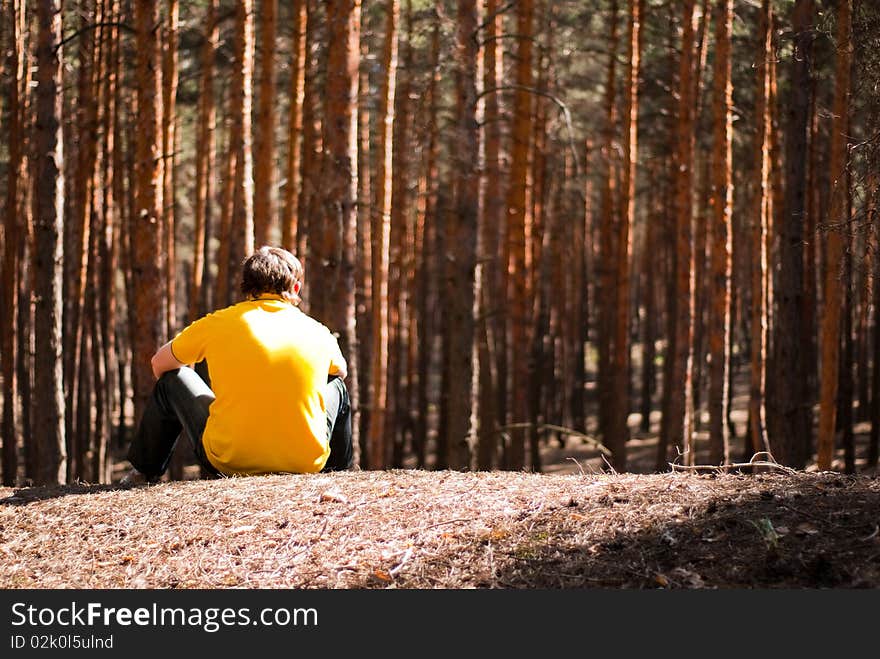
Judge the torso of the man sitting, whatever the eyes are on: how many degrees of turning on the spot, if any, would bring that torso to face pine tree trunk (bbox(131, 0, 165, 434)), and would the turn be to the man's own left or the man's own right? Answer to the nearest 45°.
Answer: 0° — they already face it

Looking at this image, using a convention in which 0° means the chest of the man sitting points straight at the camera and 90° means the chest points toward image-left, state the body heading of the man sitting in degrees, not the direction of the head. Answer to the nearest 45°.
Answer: approximately 180°

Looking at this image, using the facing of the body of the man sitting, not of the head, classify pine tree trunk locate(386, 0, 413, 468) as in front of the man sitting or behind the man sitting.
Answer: in front

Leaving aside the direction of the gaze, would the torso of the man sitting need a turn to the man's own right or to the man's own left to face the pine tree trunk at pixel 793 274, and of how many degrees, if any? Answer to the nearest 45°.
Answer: approximately 45° to the man's own right

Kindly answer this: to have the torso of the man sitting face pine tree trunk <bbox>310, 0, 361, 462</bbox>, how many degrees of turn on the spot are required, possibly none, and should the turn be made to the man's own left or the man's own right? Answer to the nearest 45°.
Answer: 0° — they already face it

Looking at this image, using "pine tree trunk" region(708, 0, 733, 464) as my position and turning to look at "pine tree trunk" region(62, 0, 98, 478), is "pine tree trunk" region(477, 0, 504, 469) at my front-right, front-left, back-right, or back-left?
front-right

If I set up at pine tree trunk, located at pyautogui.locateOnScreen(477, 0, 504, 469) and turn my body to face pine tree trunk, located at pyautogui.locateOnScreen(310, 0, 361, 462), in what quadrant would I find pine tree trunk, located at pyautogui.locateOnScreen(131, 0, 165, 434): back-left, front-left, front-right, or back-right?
front-right

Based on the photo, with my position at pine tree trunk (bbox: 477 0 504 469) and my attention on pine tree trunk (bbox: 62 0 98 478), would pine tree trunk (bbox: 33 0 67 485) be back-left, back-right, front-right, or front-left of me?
front-left

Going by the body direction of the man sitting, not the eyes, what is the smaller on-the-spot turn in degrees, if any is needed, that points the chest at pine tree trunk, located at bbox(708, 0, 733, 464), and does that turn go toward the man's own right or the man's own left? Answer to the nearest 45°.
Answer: approximately 45° to the man's own right
